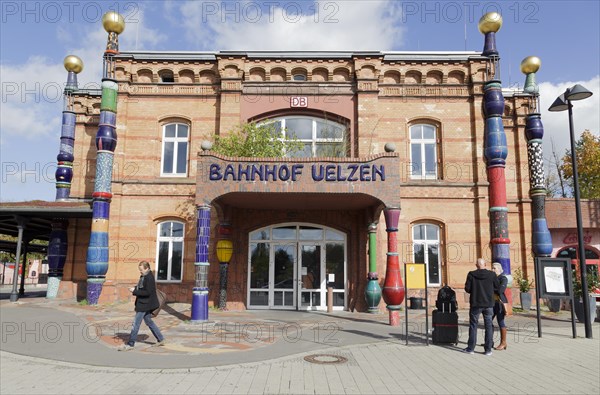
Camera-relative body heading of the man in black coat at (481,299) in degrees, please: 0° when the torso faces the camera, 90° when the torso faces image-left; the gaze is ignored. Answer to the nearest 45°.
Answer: approximately 180°

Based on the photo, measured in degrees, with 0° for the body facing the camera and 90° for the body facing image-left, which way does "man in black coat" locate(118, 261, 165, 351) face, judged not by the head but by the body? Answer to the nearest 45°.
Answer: approximately 90°

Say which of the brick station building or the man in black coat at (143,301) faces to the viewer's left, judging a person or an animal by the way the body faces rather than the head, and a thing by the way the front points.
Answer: the man in black coat

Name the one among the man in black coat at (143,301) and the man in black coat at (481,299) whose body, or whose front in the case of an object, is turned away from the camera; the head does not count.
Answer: the man in black coat at (481,299)

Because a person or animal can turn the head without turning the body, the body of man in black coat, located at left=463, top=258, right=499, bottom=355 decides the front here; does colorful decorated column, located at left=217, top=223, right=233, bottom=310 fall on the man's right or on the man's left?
on the man's left

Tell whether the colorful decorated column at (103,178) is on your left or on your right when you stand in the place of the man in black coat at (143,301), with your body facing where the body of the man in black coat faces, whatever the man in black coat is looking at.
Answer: on your right

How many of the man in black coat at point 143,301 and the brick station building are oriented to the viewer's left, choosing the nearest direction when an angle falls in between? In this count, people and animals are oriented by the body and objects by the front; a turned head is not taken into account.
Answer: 1

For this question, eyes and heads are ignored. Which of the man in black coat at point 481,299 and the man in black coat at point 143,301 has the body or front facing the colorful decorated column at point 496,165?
the man in black coat at point 481,299

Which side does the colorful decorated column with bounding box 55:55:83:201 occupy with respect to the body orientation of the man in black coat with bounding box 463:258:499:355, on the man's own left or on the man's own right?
on the man's own left

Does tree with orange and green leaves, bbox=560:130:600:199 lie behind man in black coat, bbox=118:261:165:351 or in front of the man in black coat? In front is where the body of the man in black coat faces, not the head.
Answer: behind

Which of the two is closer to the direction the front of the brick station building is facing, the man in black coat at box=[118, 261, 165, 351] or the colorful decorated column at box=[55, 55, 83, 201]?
the man in black coat

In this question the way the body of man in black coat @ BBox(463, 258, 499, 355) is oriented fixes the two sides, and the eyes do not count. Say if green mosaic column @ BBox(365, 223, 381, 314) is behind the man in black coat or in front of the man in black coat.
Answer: in front

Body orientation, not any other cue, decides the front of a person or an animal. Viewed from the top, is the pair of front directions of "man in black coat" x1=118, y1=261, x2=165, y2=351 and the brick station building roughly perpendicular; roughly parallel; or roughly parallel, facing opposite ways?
roughly perpendicular
